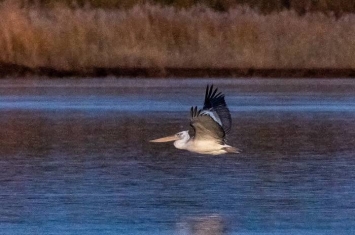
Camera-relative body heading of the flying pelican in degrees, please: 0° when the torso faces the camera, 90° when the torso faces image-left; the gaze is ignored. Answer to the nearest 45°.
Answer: approximately 90°
